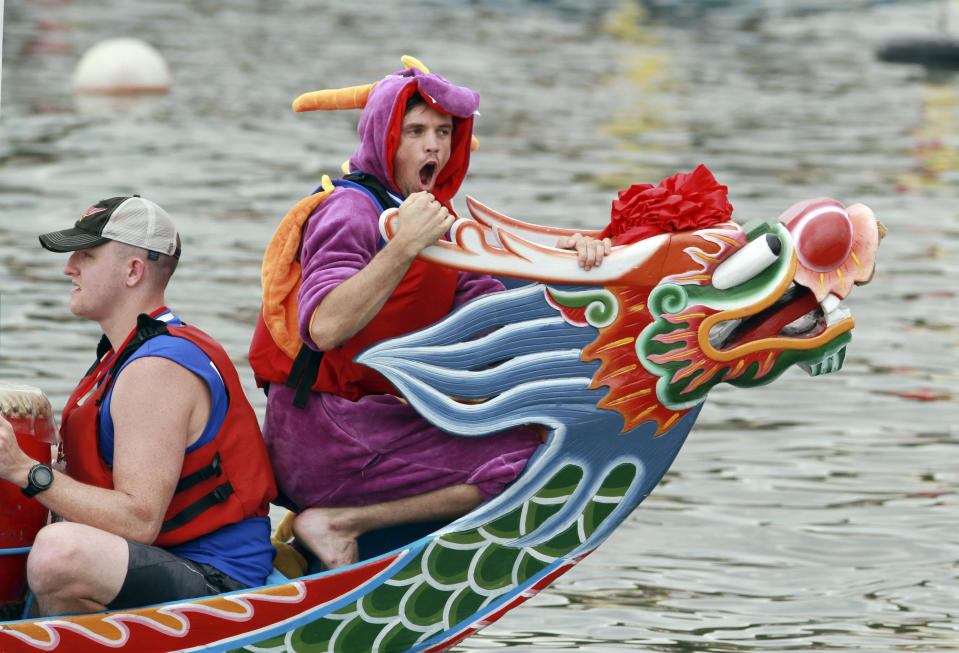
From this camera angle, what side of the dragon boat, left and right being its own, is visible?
right

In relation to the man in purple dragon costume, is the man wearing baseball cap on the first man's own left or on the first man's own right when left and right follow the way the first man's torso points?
on the first man's own right

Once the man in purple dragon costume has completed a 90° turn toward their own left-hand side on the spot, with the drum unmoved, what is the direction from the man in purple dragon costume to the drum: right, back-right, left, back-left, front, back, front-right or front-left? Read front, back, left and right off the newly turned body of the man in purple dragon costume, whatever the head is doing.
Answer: back-left
